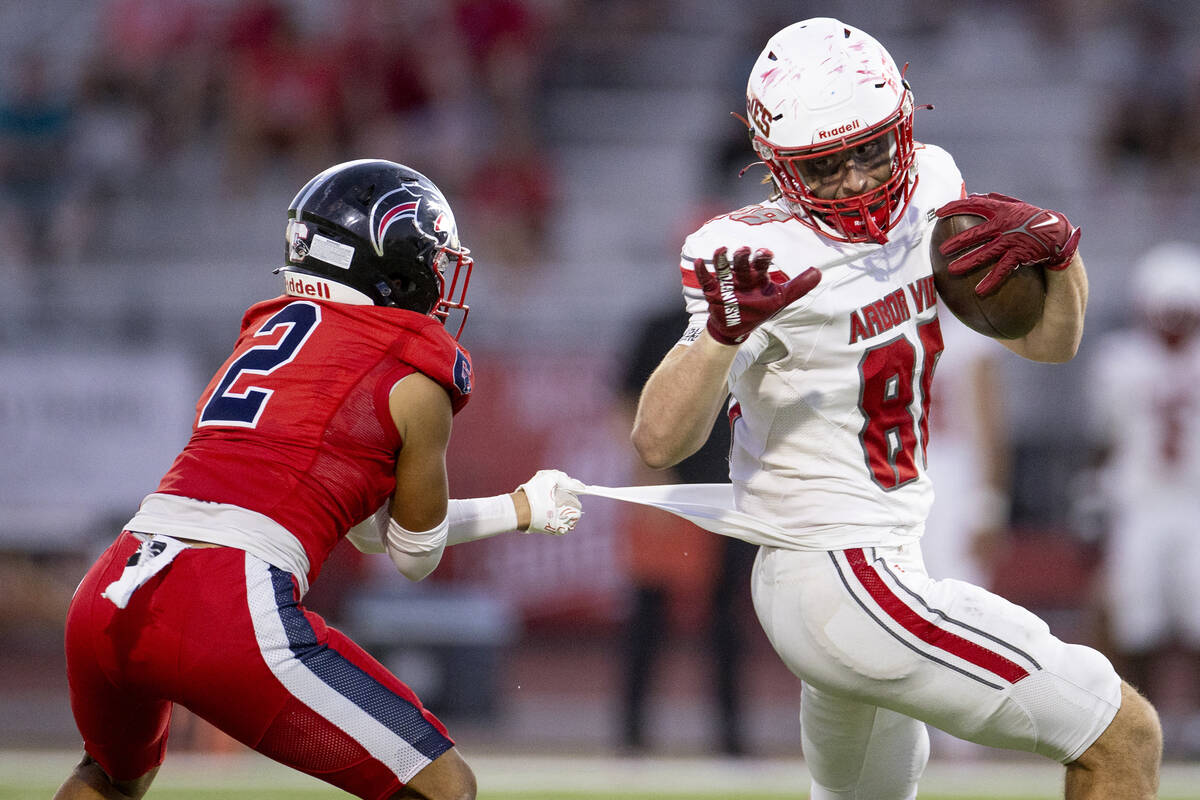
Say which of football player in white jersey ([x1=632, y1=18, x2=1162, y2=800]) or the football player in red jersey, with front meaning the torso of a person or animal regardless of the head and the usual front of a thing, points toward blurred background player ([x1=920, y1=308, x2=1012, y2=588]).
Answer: the football player in red jersey

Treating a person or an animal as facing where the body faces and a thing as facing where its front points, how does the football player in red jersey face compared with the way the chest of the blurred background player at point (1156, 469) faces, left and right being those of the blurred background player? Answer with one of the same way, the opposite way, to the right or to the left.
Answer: the opposite way

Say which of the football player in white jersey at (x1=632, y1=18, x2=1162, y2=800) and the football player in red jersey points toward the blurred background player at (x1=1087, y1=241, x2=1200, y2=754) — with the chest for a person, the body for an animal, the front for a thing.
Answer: the football player in red jersey

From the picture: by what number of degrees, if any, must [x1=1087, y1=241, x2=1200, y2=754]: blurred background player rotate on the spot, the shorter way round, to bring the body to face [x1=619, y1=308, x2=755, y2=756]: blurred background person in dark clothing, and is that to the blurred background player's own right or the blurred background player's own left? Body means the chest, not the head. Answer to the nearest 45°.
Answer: approximately 45° to the blurred background player's own right

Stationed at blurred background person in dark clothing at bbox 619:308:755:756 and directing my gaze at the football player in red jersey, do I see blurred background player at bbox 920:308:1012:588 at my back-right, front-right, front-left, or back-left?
back-left

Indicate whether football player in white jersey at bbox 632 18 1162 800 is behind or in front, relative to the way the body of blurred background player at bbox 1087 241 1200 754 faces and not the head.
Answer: in front

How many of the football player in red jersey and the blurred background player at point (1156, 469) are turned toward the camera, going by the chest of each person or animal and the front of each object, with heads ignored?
1

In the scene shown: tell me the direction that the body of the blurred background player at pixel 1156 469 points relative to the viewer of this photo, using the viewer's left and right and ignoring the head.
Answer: facing the viewer

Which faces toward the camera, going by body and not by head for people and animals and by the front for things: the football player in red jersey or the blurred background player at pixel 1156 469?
the blurred background player

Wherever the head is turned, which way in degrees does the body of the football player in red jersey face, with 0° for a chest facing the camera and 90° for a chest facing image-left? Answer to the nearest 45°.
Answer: approximately 225°

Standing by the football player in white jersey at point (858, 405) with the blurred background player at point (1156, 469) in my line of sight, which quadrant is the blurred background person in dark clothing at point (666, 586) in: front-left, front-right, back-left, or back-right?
front-left

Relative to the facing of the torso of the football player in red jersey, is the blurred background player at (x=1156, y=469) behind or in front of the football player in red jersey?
in front

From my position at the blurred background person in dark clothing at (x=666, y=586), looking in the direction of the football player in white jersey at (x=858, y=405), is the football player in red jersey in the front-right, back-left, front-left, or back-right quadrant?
front-right

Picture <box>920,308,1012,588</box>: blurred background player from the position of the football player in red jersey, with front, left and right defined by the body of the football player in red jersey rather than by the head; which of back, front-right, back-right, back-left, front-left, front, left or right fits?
front
